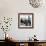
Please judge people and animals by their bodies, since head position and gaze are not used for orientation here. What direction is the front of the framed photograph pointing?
toward the camera
